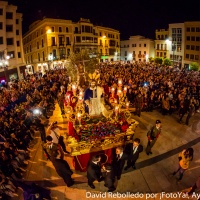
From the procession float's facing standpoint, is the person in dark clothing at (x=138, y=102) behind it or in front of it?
behind

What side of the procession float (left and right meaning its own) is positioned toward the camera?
front

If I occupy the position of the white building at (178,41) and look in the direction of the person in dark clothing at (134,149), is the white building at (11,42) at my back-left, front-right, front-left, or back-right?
front-right

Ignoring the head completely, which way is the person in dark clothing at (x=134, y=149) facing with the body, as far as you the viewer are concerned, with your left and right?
facing the viewer

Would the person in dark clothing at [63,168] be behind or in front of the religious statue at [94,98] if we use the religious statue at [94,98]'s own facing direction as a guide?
in front

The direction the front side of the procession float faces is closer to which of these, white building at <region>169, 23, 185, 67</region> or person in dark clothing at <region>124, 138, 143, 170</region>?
the person in dark clothing

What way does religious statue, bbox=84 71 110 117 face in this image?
toward the camera

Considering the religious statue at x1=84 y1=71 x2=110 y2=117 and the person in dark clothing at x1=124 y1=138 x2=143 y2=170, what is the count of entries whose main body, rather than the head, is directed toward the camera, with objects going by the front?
2

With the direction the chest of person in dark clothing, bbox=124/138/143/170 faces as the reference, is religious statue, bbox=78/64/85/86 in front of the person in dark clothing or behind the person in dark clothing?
behind

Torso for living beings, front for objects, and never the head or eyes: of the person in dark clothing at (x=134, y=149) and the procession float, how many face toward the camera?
2

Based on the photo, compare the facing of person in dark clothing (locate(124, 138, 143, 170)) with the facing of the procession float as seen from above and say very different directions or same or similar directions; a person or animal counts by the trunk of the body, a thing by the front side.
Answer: same or similar directions

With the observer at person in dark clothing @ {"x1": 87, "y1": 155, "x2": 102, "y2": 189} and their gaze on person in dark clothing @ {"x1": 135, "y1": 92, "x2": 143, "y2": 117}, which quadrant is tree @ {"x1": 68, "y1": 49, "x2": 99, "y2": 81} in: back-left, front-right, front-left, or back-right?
front-left

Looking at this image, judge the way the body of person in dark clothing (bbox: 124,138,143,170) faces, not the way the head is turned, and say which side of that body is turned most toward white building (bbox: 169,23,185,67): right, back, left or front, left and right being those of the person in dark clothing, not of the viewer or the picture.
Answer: back
